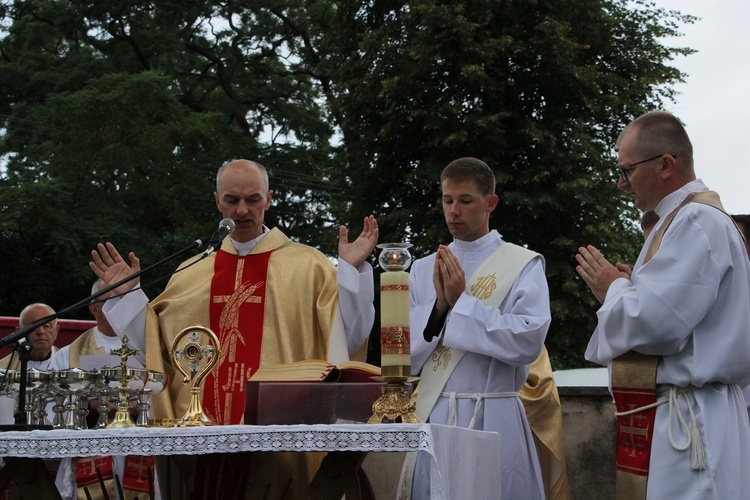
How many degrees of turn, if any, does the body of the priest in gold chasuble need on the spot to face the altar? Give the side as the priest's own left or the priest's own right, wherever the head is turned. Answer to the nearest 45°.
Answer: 0° — they already face it

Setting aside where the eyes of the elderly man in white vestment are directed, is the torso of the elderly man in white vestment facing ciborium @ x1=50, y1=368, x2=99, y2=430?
yes

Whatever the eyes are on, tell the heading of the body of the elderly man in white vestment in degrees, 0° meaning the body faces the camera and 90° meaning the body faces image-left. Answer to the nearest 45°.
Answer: approximately 0°

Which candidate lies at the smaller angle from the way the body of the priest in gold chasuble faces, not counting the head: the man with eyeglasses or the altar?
the altar

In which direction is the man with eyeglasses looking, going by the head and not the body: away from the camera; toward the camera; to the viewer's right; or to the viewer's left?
to the viewer's left

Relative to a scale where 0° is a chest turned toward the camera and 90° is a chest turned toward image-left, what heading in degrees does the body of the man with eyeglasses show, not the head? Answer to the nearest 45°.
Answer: approximately 90°

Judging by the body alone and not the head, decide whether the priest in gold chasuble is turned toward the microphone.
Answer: yes

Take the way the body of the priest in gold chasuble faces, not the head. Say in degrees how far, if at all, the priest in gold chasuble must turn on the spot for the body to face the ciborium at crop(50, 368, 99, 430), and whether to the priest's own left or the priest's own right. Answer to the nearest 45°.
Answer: approximately 45° to the priest's own right

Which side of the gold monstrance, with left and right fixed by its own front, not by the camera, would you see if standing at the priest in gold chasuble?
back

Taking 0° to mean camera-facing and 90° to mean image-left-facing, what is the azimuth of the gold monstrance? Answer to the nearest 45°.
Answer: approximately 0°
